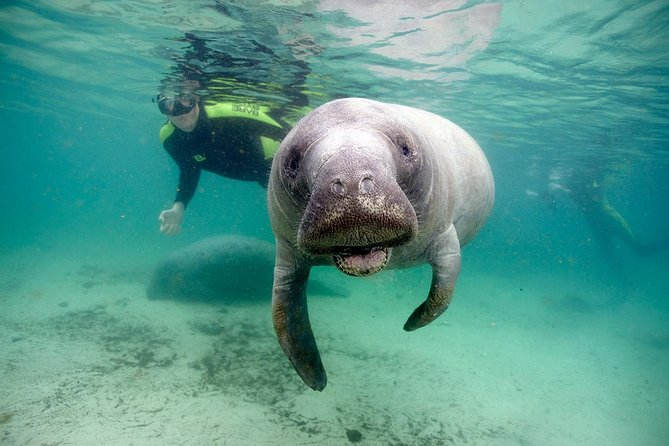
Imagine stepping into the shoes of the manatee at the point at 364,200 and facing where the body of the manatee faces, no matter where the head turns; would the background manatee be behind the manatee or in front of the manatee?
behind

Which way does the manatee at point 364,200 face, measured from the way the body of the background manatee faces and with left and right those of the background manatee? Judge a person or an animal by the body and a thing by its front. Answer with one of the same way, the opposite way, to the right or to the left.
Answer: to the left

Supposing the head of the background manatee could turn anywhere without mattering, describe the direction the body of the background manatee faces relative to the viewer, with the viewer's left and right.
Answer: facing to the left of the viewer

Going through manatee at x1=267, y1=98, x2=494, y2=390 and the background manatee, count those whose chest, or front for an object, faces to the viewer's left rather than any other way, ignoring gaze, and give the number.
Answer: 1

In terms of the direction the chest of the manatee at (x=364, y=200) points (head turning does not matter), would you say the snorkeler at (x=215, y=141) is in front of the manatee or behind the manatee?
behind

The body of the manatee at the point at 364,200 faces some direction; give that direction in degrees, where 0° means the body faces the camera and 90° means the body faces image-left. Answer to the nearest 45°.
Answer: approximately 0°

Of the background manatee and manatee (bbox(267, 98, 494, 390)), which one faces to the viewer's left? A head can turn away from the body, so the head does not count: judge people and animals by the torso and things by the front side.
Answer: the background manatee
